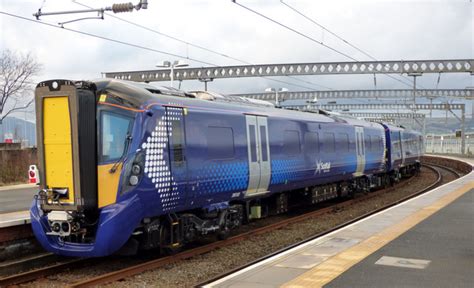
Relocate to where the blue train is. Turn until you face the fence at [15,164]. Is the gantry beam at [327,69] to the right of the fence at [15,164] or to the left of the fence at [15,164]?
right

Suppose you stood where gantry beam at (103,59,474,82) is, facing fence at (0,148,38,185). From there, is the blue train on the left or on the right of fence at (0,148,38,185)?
left

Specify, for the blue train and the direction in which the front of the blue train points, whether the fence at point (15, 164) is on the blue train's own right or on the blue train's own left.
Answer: on the blue train's own right

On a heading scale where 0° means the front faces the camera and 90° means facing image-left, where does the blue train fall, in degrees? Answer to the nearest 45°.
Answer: approximately 45°
